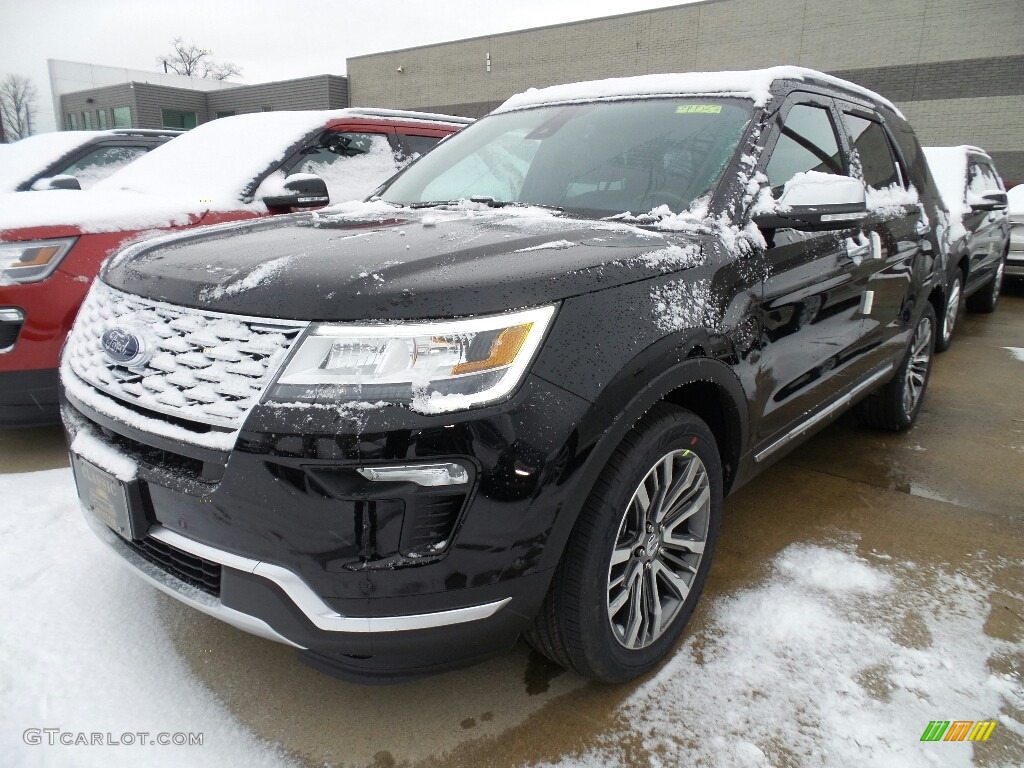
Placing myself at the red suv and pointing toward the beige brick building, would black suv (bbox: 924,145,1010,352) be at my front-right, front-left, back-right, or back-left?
front-right

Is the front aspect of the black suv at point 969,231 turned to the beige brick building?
no

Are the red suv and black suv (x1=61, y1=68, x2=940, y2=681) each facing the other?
no

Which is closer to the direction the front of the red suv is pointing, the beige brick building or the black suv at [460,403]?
the black suv

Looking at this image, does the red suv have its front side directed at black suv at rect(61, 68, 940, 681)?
no

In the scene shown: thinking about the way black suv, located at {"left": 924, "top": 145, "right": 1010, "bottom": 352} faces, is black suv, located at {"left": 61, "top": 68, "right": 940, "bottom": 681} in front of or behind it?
in front

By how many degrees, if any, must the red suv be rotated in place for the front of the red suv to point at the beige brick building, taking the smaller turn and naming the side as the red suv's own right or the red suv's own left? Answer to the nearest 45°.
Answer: approximately 180°

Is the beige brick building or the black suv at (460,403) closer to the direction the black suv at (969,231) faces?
the black suv

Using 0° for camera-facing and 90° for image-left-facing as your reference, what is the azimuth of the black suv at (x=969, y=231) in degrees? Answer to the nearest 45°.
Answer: approximately 45°

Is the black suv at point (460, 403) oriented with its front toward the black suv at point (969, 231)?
no

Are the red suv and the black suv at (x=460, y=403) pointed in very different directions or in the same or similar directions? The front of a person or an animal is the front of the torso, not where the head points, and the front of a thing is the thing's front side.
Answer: same or similar directions

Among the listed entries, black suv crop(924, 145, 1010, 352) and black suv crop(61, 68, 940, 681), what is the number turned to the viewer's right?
0

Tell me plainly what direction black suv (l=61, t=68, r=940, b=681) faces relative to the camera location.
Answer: facing the viewer and to the left of the viewer
